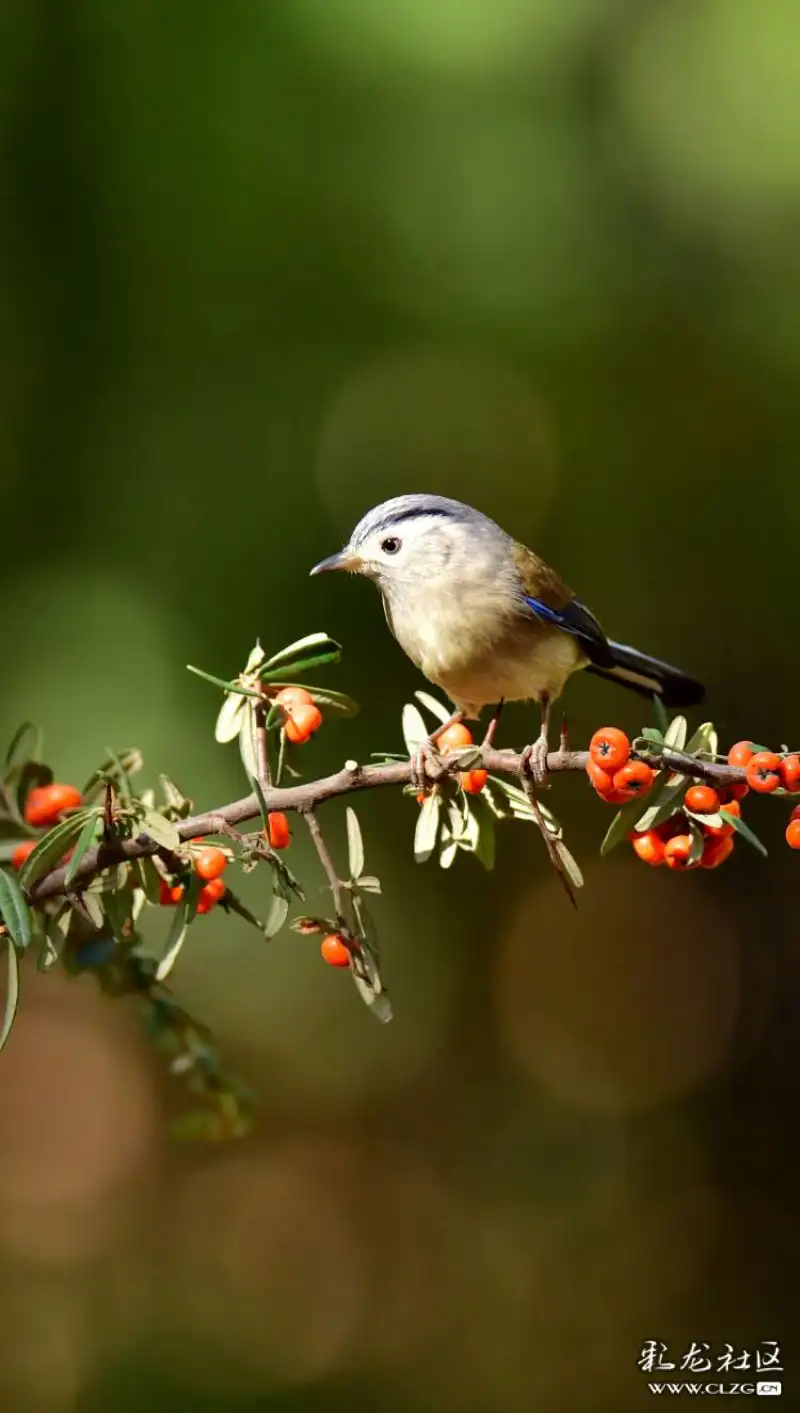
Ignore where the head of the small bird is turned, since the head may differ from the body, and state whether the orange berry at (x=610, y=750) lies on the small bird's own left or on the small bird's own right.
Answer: on the small bird's own left

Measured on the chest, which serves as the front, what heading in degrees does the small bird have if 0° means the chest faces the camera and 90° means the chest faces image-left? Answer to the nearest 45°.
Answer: approximately 45°

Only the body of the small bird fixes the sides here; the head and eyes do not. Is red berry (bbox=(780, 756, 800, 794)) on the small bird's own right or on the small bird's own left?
on the small bird's own left
